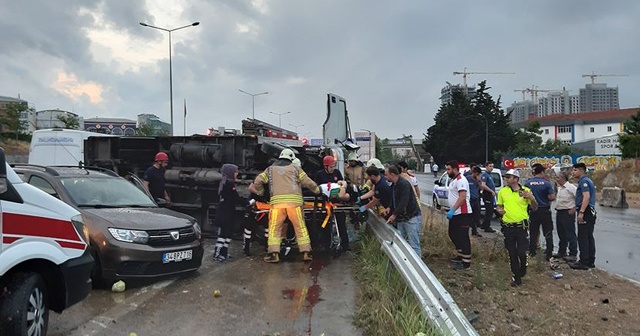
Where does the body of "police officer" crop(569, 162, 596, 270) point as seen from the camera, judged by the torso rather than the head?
to the viewer's left

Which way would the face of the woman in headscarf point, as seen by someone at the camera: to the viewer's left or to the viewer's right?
to the viewer's right

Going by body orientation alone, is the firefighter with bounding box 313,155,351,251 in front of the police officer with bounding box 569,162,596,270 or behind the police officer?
in front

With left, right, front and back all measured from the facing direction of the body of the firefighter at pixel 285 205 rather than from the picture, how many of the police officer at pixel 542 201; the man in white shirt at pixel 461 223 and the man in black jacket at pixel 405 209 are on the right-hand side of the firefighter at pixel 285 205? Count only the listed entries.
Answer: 3

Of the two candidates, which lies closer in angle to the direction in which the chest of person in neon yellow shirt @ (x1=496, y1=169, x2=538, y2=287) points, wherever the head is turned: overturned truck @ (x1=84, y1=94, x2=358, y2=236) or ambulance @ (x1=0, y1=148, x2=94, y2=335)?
the ambulance

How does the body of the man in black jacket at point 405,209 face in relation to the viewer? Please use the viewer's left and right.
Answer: facing to the left of the viewer

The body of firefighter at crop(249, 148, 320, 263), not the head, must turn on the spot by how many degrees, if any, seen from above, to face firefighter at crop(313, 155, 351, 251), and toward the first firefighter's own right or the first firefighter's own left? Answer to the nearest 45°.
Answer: approximately 45° to the first firefighter's own right

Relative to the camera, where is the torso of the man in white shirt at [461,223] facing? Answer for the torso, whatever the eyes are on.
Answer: to the viewer's left

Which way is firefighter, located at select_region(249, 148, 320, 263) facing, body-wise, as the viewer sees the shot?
away from the camera
